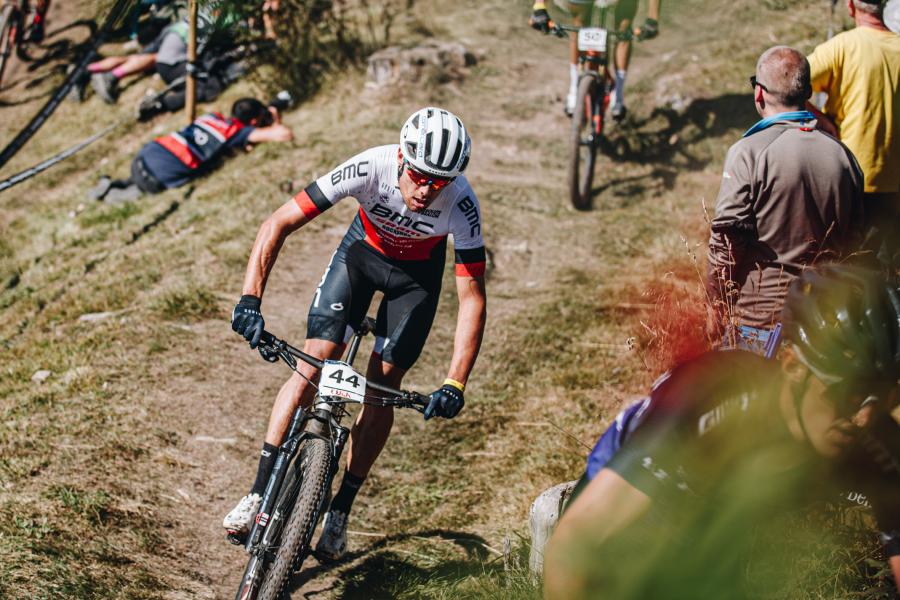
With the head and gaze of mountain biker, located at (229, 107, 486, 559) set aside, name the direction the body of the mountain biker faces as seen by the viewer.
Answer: toward the camera

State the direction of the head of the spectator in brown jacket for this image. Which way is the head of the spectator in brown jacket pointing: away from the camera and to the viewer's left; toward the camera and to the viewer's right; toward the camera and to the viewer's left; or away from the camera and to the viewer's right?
away from the camera and to the viewer's left

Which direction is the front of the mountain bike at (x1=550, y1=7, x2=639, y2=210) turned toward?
toward the camera

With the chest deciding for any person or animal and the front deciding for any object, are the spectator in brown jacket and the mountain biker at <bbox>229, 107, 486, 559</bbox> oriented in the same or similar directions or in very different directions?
very different directions

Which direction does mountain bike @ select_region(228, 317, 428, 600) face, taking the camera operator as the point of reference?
facing the viewer

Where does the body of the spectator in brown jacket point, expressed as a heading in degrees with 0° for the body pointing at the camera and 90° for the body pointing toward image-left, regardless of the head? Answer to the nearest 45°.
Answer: approximately 135°

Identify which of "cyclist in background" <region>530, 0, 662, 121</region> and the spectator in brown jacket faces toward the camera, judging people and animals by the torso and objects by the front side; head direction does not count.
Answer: the cyclist in background

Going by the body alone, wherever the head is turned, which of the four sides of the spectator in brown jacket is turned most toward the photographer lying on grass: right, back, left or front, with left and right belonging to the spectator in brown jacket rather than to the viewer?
front

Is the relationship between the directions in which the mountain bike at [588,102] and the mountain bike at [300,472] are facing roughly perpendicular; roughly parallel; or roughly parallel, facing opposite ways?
roughly parallel
